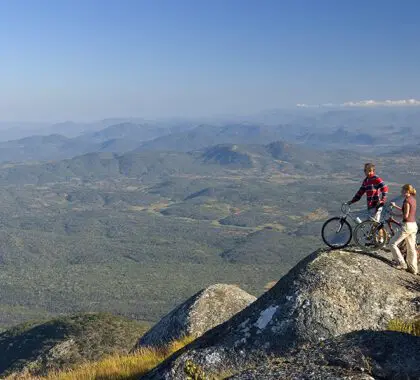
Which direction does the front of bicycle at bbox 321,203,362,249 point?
to the viewer's left

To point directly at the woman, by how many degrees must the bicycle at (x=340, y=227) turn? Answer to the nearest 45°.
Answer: approximately 135° to its left

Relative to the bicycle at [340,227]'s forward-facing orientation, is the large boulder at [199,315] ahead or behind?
ahead

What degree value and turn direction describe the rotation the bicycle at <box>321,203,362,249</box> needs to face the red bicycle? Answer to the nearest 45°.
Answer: approximately 135° to its left

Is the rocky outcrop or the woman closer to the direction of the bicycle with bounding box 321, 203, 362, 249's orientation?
the rocky outcrop

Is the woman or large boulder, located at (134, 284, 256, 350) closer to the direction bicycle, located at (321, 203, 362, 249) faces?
the large boulder
